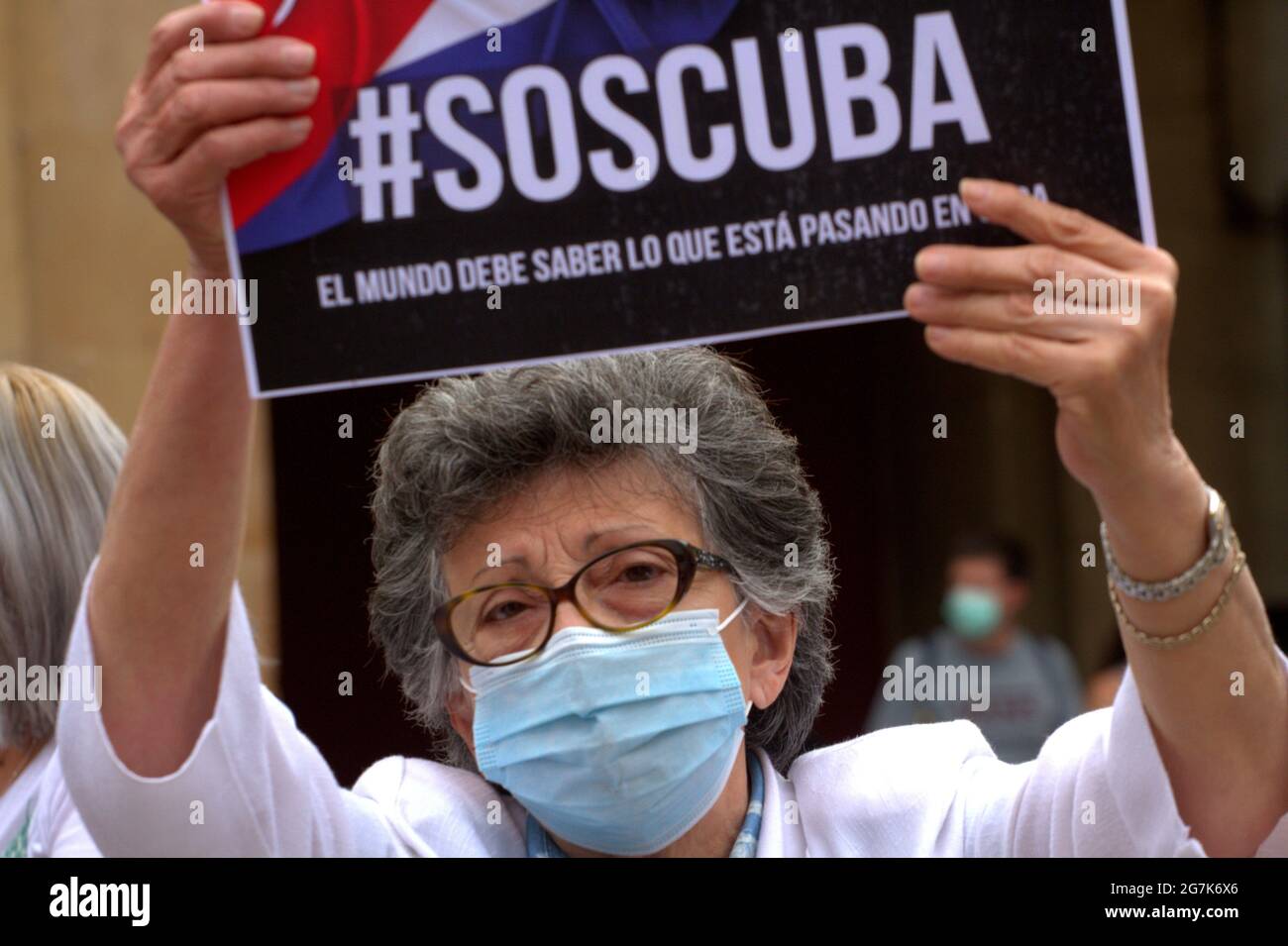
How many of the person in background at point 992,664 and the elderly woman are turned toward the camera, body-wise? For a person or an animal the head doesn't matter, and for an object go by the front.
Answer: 2

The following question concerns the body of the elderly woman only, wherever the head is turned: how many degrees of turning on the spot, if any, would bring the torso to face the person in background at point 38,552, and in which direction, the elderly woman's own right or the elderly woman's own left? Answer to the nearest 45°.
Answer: approximately 135° to the elderly woman's own right

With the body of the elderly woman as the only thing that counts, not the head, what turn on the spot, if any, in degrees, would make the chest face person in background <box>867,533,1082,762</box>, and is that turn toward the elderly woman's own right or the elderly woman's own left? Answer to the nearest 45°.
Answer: approximately 180°

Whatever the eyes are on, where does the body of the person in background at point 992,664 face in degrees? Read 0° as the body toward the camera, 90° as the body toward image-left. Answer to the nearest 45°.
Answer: approximately 0°

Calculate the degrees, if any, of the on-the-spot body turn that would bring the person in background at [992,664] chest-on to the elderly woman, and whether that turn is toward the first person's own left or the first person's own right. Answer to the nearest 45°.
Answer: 0° — they already face them
